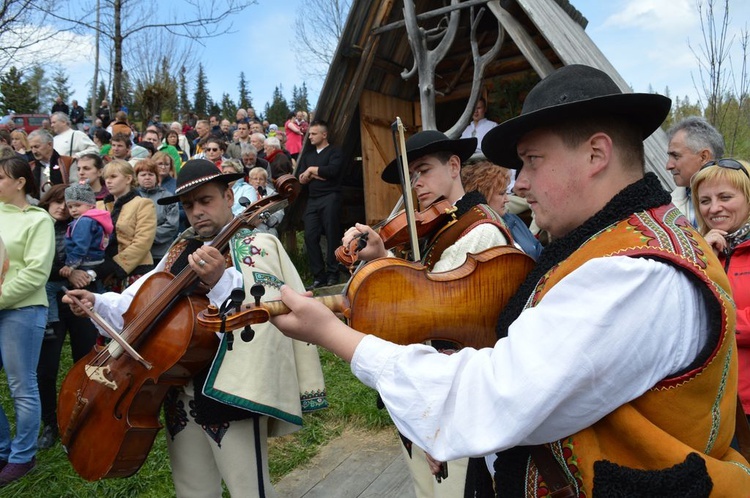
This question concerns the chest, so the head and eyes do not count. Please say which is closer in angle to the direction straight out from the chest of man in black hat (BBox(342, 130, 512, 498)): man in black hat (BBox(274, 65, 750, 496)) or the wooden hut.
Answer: the man in black hat

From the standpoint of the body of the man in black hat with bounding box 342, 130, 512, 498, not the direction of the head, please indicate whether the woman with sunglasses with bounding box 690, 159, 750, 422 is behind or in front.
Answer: behind

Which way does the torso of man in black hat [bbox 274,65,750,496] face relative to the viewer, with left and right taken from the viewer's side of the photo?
facing to the left of the viewer

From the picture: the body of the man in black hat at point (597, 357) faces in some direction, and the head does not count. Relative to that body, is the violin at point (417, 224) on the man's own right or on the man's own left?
on the man's own right

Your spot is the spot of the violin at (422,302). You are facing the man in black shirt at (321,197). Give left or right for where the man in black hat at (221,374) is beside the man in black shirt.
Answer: left

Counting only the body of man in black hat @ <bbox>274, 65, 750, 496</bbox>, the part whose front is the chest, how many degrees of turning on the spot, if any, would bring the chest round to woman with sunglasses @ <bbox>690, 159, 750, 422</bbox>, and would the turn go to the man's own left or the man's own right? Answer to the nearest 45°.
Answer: approximately 135° to the man's own right
